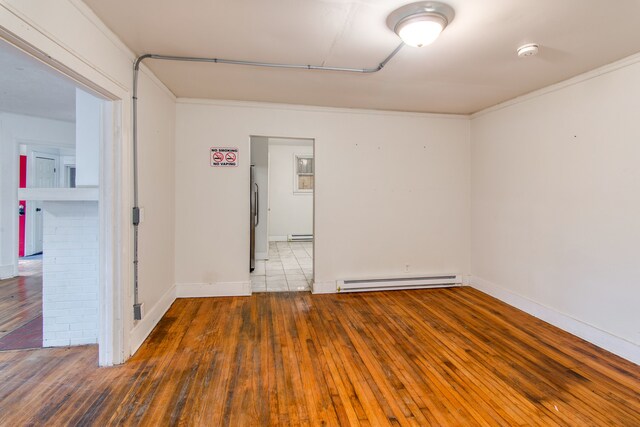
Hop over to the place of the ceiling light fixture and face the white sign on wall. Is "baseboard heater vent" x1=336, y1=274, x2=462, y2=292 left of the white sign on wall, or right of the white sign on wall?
right

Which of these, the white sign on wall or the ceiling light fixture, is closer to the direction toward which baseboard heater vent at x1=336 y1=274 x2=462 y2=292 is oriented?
the ceiling light fixture

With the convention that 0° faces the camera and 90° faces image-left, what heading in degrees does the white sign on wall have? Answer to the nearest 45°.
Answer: approximately 0°

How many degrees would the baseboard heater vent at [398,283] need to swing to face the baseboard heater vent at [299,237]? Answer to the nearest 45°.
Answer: approximately 135° to its right

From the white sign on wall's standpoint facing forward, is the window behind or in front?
behind

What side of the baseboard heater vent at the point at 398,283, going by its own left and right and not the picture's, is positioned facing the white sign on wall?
right

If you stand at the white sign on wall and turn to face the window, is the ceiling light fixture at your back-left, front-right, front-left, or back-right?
back-right

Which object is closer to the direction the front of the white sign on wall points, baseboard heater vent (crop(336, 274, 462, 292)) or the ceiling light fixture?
the ceiling light fixture

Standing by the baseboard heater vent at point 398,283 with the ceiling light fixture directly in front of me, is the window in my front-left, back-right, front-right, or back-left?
back-right

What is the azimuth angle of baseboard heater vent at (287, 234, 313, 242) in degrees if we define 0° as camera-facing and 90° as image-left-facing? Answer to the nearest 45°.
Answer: approximately 0°

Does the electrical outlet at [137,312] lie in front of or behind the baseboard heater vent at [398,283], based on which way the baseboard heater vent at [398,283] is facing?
in front

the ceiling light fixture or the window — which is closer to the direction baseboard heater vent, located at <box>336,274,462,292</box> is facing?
the ceiling light fixture

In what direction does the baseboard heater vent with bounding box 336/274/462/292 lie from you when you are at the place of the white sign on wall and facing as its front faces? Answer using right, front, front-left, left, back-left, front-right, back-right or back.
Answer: left
